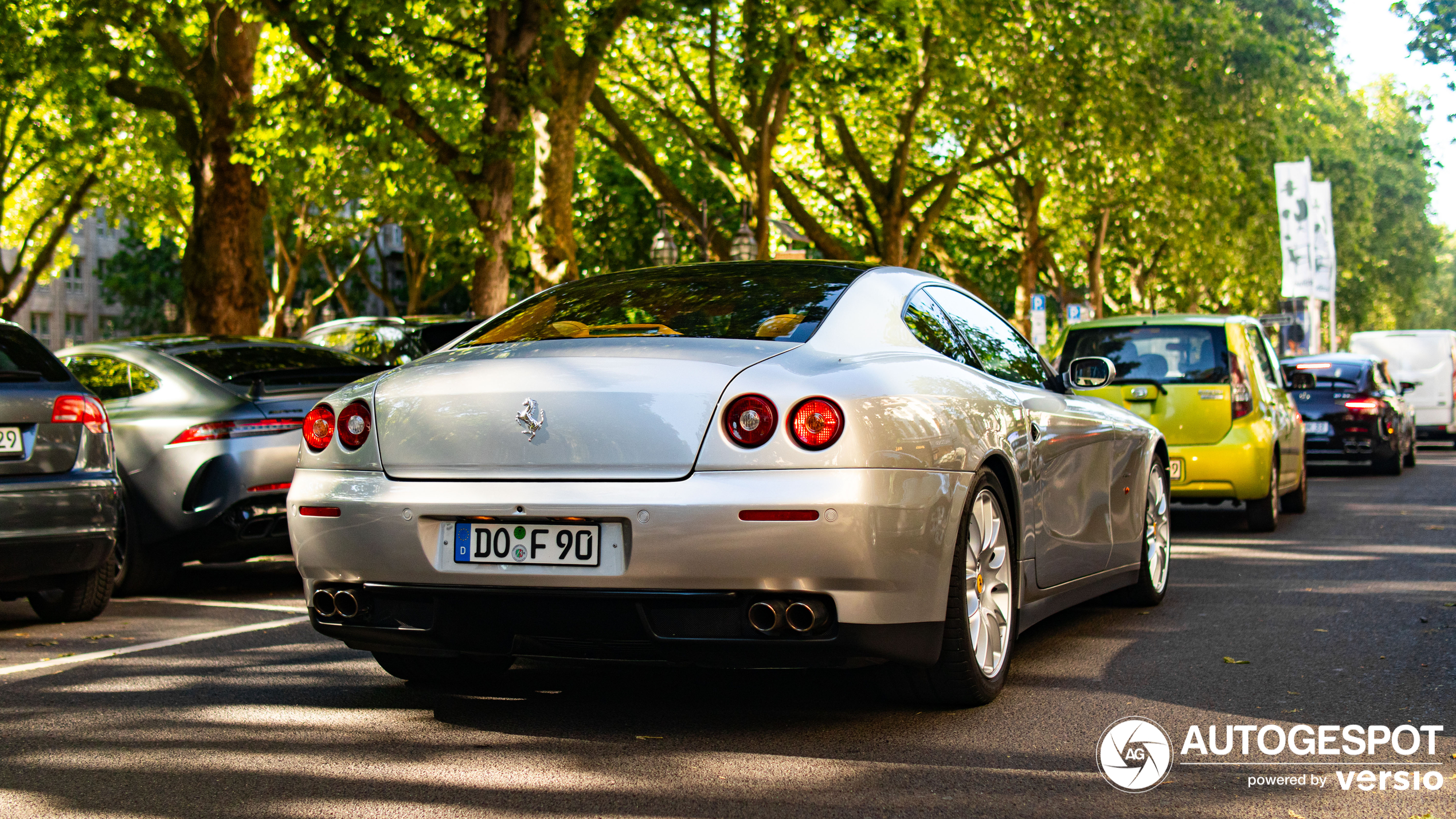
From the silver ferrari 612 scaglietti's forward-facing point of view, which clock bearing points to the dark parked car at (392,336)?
The dark parked car is roughly at 10 o'clock from the silver ferrari 612 scaglietti.

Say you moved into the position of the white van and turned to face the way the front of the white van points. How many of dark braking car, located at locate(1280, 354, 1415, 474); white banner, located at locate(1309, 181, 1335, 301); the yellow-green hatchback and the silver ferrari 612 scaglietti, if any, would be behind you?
3

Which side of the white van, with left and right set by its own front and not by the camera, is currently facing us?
back

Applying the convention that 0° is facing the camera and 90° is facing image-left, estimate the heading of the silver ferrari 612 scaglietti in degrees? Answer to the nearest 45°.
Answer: approximately 225°

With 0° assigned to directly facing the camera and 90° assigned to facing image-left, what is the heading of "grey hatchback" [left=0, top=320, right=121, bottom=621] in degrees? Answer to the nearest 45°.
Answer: approximately 180°

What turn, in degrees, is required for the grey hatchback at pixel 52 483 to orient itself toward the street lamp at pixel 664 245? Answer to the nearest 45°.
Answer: approximately 45° to its right
